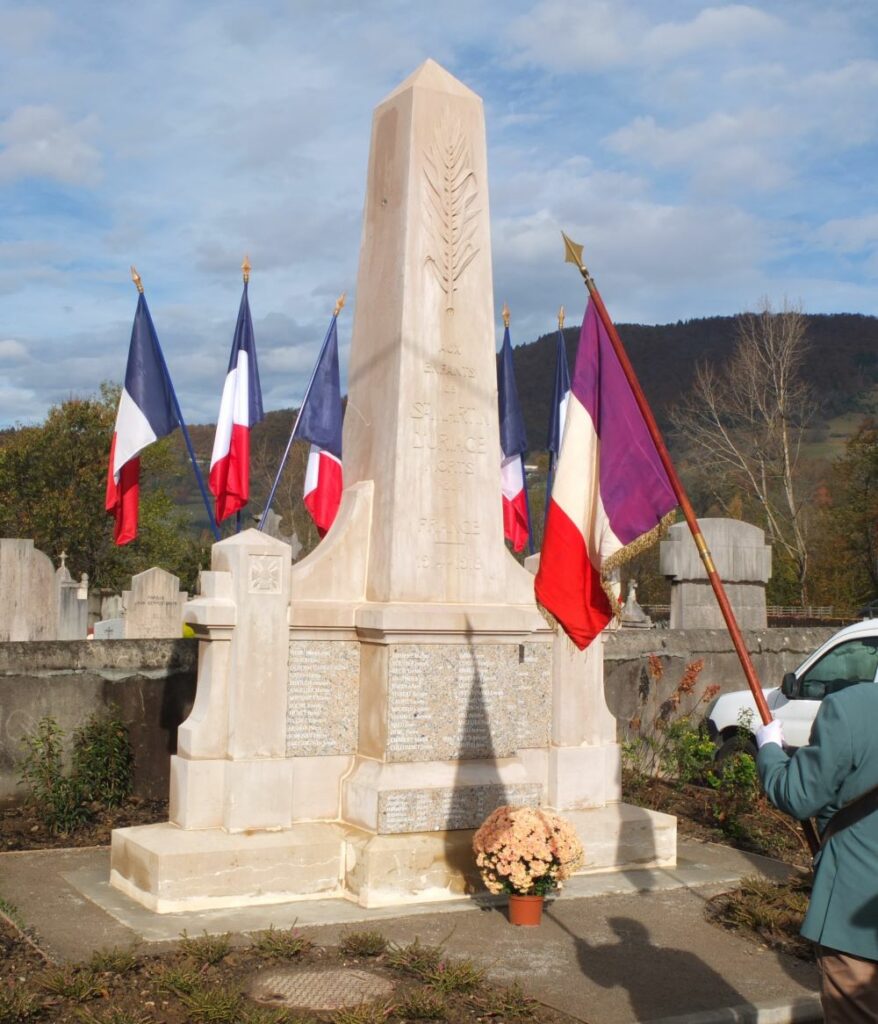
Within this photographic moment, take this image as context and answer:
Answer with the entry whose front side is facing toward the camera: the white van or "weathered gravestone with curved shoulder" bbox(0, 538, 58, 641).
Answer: the weathered gravestone with curved shoulder

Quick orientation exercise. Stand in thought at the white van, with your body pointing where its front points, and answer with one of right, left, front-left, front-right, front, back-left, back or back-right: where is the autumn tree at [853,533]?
right

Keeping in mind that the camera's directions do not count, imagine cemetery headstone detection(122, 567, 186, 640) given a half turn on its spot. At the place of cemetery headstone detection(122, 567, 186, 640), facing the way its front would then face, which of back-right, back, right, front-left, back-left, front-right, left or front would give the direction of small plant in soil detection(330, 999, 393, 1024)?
back

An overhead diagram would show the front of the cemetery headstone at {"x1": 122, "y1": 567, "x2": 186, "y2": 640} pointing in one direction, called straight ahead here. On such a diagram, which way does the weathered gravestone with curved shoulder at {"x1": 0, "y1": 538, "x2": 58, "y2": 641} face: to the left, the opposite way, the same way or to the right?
the same way

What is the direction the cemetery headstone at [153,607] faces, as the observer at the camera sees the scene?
facing the viewer

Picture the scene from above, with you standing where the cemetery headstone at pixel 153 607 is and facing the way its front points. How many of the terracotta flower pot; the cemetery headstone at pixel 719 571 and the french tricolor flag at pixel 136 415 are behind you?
0

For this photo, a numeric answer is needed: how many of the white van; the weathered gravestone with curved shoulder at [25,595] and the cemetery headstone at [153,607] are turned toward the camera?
2

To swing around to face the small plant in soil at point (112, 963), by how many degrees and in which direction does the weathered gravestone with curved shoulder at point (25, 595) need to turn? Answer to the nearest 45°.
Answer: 0° — it already faces it

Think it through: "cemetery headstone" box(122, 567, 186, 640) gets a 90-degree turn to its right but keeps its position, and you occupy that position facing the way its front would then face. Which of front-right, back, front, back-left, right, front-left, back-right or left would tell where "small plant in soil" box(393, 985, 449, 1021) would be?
left

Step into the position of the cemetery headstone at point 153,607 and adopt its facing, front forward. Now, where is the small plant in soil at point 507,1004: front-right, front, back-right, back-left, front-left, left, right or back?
front

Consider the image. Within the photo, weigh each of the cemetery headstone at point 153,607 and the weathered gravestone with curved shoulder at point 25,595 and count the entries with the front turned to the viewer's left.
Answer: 0

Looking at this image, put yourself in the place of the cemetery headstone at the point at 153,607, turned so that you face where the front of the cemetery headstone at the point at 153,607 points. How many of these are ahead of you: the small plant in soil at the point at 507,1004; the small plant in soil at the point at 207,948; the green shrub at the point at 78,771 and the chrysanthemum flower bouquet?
4

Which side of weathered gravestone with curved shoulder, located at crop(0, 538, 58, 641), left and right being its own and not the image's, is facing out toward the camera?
front

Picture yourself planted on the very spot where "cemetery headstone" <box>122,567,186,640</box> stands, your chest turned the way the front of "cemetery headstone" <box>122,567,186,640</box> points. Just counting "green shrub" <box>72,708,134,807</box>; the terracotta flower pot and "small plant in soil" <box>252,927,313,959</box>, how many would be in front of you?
3

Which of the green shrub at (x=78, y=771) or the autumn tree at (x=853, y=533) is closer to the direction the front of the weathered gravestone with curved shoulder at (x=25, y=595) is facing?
the green shrub

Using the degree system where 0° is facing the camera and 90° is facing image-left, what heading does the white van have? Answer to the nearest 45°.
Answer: approximately 90°
